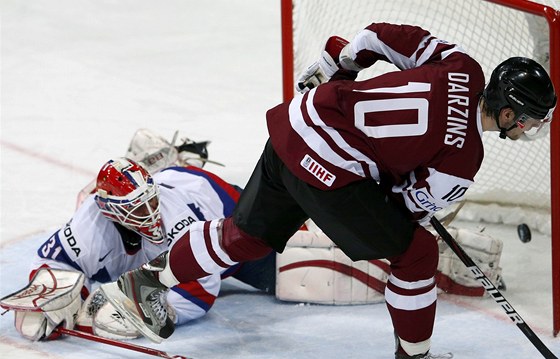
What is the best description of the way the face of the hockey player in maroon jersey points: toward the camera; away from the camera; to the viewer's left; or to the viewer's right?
to the viewer's right

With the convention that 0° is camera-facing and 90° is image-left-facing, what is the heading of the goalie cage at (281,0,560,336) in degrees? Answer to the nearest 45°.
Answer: approximately 45°

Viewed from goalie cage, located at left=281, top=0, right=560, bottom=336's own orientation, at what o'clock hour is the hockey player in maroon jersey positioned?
The hockey player in maroon jersey is roughly at 11 o'clock from the goalie cage.
